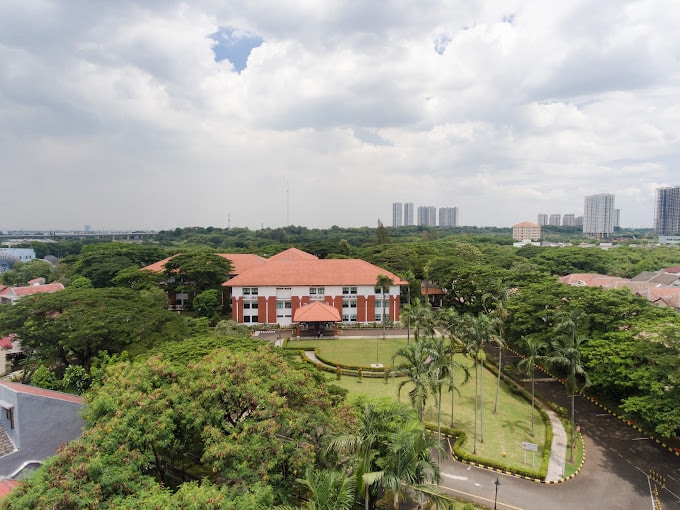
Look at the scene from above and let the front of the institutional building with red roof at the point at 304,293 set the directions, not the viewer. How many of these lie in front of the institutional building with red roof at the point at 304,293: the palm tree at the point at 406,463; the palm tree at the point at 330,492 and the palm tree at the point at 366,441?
3

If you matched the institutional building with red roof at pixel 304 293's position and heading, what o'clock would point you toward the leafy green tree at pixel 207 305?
The leafy green tree is roughly at 3 o'clock from the institutional building with red roof.

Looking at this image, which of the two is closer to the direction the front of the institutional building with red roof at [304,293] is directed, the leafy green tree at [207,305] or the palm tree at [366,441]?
the palm tree

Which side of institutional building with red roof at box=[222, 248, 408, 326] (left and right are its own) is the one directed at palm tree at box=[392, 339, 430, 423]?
front

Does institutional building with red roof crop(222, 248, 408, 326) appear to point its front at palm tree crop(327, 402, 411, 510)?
yes

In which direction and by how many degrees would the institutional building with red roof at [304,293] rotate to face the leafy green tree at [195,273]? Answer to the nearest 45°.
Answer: approximately 135° to its right

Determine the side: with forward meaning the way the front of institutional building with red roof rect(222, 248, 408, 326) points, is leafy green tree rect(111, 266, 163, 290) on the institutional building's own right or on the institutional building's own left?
on the institutional building's own right

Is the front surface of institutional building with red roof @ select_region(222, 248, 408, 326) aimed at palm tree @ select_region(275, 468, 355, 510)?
yes

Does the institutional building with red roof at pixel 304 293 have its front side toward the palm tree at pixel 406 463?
yes

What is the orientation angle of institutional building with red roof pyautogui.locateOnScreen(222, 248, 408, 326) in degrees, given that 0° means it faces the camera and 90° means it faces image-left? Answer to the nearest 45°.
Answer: approximately 0°

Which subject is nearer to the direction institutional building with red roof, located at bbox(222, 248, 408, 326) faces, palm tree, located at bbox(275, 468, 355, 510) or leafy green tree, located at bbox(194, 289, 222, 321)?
the palm tree

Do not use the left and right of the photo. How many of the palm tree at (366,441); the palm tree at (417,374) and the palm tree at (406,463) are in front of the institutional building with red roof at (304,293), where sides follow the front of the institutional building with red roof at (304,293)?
3

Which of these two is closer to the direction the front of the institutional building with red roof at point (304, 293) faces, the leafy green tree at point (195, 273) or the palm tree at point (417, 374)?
the palm tree

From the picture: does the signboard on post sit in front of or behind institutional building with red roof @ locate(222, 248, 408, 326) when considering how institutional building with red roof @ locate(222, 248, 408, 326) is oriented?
in front
